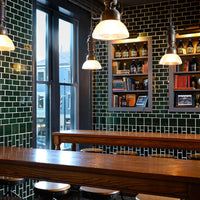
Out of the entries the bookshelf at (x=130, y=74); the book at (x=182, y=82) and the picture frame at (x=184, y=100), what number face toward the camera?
3

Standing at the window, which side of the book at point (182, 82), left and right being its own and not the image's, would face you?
right

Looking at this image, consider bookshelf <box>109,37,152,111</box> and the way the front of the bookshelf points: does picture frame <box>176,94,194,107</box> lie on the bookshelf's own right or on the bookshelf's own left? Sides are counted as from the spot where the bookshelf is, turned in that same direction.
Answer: on the bookshelf's own left

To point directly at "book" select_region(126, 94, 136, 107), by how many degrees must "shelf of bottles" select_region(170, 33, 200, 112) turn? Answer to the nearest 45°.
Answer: approximately 90° to its right

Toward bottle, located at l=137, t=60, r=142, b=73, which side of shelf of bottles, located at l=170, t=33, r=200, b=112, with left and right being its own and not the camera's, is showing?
right

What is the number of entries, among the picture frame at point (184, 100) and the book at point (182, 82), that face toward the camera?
2

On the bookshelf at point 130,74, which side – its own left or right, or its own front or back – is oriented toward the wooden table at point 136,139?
front

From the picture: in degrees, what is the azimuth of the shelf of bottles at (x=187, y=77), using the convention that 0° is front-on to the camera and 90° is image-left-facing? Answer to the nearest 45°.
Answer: approximately 0°

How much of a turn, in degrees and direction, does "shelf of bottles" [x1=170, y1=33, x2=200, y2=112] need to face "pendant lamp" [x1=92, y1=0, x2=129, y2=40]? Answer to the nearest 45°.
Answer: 0° — it already faces it

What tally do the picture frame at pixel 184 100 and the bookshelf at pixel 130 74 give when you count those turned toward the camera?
2
